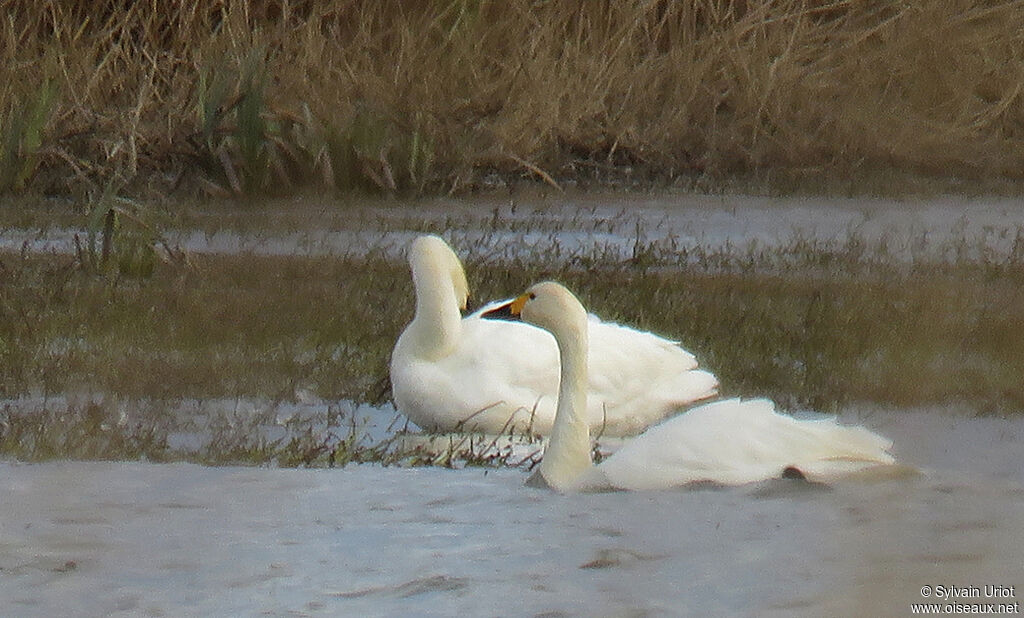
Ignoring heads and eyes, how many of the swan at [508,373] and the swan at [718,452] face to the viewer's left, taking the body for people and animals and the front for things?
2

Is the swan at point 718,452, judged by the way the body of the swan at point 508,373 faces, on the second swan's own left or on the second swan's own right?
on the second swan's own left

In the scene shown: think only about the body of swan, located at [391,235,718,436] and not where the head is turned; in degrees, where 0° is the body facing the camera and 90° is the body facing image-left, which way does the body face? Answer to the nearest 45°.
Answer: approximately 90°

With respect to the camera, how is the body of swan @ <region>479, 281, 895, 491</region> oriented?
to the viewer's left

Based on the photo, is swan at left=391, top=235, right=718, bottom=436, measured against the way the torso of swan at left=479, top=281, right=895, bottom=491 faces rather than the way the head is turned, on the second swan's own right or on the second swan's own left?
on the second swan's own right
